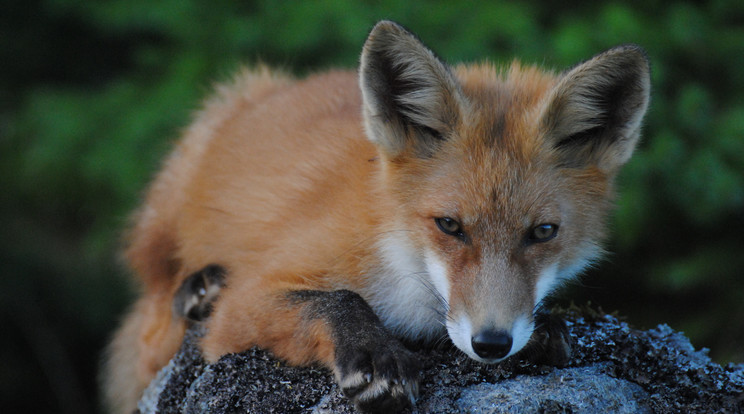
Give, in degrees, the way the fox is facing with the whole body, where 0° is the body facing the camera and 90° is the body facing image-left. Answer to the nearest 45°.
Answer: approximately 315°
